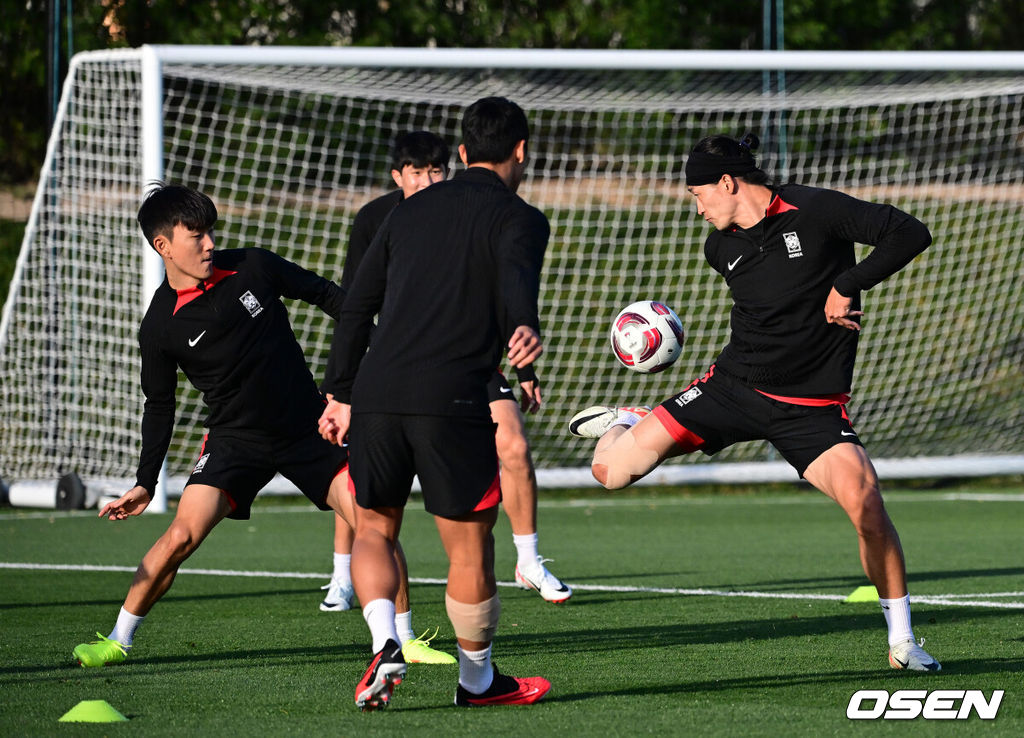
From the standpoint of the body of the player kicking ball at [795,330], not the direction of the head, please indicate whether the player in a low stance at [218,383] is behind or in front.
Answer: in front

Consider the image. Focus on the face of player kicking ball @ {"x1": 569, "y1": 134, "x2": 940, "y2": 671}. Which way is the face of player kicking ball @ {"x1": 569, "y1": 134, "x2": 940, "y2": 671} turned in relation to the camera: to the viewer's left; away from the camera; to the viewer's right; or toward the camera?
to the viewer's left

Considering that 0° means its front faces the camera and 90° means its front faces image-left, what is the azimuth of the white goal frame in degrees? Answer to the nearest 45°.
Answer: approximately 315°

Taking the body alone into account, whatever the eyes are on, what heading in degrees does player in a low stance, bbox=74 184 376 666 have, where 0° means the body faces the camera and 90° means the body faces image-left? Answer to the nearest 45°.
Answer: approximately 0°

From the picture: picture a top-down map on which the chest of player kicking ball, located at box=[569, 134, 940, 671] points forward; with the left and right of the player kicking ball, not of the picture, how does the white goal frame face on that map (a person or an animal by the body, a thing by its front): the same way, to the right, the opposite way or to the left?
to the left
